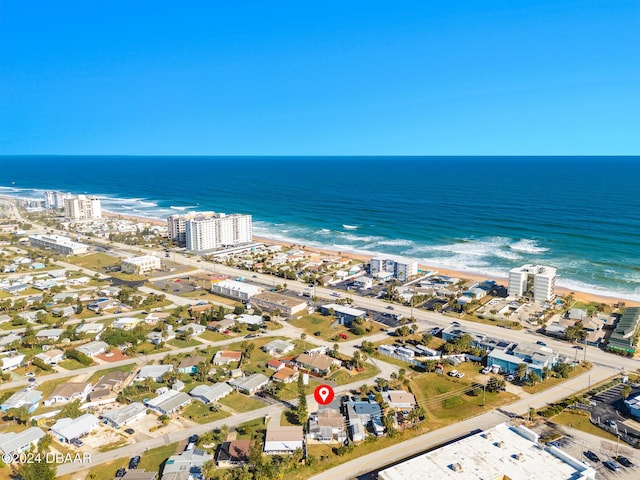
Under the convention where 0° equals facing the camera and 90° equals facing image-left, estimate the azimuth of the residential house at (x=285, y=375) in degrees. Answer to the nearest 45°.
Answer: approximately 315°

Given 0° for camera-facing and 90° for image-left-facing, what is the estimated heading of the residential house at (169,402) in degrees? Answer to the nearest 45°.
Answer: approximately 315°

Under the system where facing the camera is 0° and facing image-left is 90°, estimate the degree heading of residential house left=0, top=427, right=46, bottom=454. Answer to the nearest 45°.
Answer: approximately 315°
